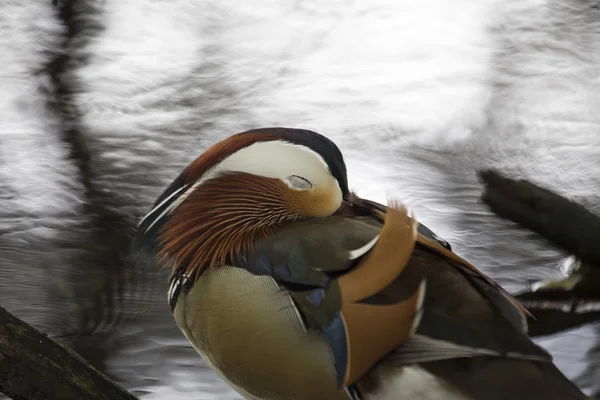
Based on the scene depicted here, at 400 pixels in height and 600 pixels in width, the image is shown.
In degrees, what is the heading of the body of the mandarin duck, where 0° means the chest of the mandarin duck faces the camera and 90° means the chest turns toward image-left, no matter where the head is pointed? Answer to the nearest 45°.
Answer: approximately 90°

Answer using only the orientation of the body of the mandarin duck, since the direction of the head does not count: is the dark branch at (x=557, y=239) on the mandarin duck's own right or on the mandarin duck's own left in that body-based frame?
on the mandarin duck's own right
